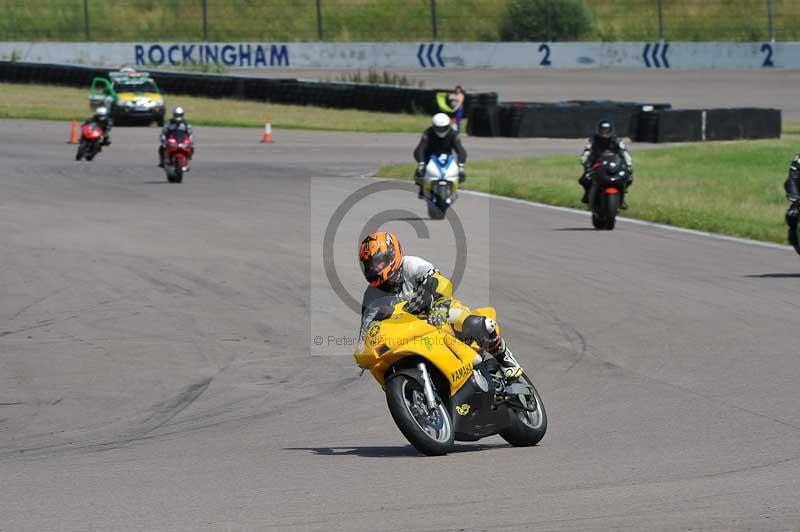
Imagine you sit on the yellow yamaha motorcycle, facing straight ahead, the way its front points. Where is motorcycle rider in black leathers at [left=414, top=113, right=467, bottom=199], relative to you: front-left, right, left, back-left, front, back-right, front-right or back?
back-right

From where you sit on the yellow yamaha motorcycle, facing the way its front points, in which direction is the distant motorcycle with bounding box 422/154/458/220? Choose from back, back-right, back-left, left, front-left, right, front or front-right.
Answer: back-right

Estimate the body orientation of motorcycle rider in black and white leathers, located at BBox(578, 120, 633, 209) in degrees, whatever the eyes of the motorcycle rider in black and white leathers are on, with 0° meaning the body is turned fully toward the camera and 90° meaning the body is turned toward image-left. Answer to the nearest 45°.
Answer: approximately 0°

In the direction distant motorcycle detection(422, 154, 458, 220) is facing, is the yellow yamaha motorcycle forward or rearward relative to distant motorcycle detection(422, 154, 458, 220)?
forward

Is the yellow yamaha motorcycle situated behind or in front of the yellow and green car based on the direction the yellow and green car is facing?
in front

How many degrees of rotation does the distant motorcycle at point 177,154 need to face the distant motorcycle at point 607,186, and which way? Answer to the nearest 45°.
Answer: approximately 45° to its left

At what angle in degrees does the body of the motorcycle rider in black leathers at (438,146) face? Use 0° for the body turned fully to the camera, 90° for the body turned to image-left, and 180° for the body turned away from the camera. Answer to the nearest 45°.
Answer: approximately 0°

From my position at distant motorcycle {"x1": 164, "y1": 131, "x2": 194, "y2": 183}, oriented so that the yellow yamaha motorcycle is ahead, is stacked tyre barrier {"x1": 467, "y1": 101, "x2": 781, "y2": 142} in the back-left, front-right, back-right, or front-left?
back-left
